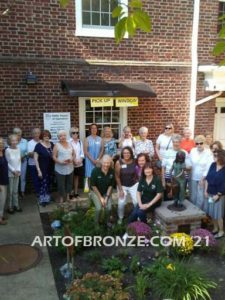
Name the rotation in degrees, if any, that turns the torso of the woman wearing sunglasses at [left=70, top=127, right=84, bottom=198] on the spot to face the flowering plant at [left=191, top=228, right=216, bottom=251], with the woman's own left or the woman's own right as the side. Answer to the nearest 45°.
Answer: approximately 45° to the woman's own left

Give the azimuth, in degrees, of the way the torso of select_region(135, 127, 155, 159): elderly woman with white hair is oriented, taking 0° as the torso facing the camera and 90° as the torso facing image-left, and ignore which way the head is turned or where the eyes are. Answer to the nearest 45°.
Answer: approximately 0°

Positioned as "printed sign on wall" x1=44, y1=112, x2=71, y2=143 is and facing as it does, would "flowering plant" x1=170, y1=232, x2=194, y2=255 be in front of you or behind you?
in front

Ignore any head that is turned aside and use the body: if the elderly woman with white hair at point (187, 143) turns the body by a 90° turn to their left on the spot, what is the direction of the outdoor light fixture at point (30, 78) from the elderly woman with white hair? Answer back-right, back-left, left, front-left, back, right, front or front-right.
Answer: back

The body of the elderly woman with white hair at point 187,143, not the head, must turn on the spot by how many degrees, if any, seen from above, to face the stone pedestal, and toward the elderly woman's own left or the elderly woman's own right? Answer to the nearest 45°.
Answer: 0° — they already face it

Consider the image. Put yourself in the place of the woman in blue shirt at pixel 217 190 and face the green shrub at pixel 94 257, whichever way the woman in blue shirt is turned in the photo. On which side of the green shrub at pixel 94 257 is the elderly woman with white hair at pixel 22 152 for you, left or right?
right

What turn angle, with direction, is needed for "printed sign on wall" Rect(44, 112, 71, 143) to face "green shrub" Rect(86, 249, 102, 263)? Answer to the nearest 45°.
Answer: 0° — it already faces it

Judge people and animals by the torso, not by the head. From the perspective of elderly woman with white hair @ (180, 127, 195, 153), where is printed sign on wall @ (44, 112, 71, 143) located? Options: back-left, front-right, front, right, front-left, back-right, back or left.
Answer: right

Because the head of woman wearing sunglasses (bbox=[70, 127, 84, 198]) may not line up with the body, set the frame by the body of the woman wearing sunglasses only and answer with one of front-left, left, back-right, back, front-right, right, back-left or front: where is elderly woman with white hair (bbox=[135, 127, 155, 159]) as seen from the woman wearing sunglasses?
left

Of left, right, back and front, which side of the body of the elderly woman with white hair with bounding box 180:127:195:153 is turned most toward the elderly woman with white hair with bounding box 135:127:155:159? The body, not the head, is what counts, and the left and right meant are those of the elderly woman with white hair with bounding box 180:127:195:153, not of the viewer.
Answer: right
